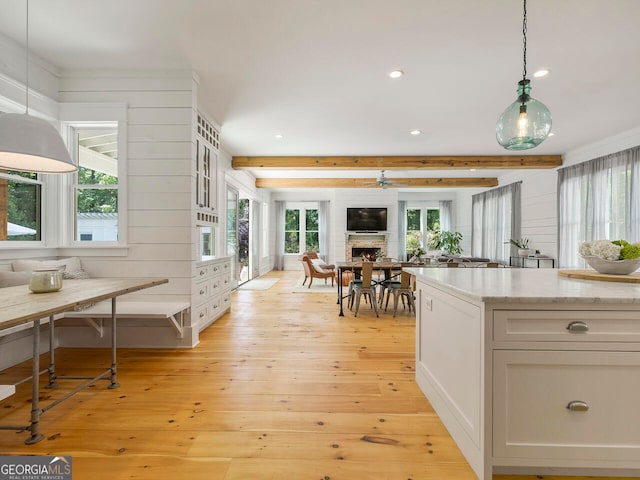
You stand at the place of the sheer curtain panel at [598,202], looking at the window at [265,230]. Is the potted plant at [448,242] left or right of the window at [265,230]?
right

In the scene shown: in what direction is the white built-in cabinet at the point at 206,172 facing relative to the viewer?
to the viewer's right

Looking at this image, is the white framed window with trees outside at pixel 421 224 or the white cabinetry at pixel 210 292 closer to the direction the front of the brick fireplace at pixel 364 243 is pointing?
the white cabinetry

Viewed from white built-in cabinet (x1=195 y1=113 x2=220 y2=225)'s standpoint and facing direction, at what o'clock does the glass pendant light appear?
The glass pendant light is roughly at 2 o'clock from the white built-in cabinet.

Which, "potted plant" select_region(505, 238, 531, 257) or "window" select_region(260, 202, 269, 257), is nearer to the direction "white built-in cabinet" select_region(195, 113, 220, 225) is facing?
the potted plant

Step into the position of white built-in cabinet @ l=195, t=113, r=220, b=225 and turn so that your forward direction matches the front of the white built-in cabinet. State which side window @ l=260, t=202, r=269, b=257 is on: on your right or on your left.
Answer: on your left

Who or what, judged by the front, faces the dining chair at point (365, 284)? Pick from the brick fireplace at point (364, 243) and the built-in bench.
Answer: the brick fireplace
